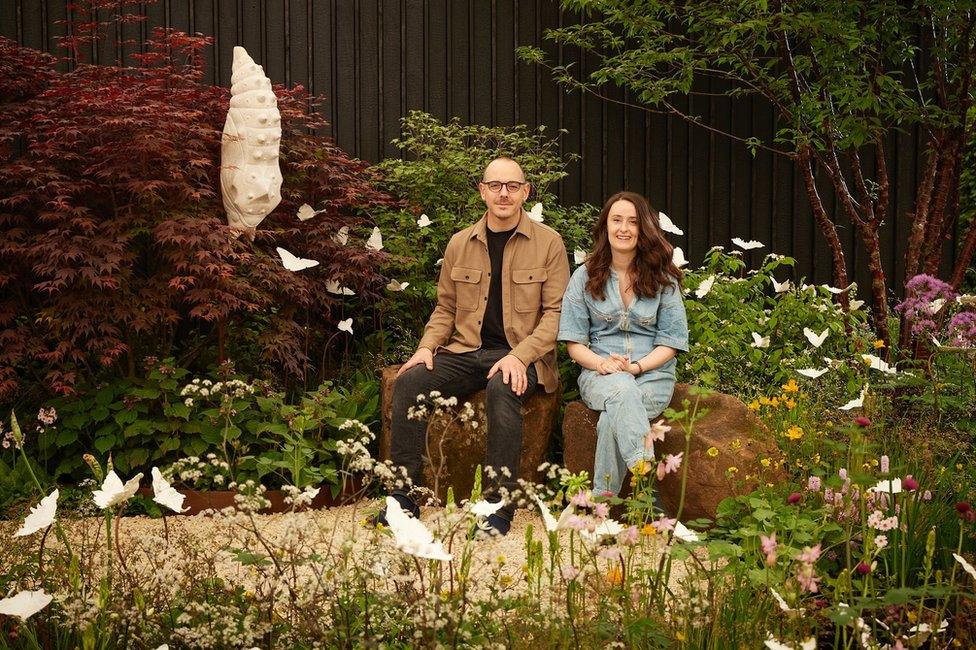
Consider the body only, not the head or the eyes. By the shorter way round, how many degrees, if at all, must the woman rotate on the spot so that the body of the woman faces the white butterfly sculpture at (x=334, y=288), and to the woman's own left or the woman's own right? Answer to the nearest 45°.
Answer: approximately 135° to the woman's own right

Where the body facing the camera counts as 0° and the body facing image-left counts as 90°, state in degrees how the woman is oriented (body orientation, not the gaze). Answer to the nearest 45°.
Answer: approximately 0°

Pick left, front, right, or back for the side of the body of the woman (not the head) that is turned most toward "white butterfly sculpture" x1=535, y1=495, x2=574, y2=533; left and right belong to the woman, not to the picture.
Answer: front

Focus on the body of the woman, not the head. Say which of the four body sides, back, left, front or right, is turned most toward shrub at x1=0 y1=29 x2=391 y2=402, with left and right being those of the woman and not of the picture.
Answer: right

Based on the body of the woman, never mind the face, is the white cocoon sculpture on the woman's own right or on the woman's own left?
on the woman's own right

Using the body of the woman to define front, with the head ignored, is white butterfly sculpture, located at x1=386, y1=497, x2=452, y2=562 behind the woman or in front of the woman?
in front

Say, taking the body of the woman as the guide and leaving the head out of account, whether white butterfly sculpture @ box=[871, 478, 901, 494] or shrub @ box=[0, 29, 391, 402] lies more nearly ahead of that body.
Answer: the white butterfly sculpture

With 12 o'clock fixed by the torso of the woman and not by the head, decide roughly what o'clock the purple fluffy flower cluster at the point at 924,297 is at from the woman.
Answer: The purple fluffy flower cluster is roughly at 8 o'clock from the woman.

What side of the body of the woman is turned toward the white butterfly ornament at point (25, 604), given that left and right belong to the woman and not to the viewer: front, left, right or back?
front

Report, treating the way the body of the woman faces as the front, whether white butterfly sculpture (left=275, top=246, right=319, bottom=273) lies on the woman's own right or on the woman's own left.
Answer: on the woman's own right
